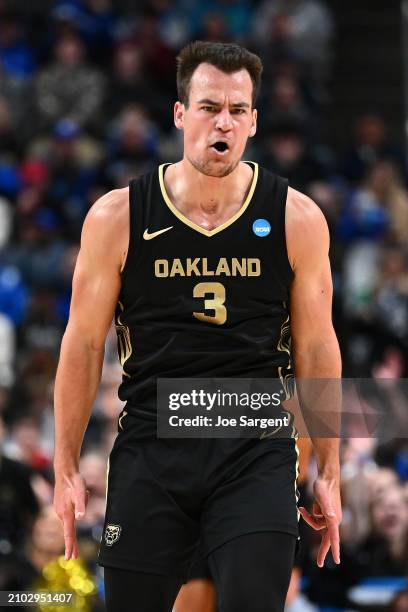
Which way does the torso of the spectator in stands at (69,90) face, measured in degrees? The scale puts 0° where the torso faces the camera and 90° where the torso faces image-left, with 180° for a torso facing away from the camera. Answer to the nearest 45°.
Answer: approximately 0°

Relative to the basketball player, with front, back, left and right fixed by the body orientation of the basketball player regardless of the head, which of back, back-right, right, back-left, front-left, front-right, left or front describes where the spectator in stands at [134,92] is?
back

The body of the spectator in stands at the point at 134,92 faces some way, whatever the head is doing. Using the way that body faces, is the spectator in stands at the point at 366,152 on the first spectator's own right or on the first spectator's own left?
on the first spectator's own left

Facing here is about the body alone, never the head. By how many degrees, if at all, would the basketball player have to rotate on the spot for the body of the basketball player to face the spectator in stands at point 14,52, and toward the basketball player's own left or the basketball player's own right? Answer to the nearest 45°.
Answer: approximately 180°

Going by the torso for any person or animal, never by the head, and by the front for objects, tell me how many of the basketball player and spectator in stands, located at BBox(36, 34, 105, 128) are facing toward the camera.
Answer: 2
